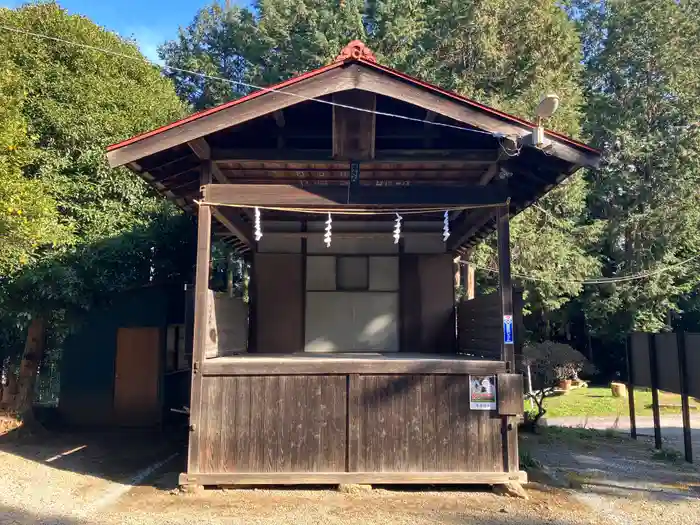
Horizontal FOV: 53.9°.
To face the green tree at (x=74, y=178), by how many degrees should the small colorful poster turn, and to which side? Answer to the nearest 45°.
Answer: approximately 90° to its right

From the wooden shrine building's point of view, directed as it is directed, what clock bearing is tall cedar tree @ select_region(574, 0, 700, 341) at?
The tall cedar tree is roughly at 7 o'clock from the wooden shrine building.

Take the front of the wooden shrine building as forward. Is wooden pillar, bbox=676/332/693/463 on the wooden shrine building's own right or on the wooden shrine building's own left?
on the wooden shrine building's own left

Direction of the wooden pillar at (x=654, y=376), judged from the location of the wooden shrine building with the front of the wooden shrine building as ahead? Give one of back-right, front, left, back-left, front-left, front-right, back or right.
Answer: back-left

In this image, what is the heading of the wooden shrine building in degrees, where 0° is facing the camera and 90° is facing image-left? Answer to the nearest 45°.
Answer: approximately 0°

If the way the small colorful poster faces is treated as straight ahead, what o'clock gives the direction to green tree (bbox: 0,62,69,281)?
The green tree is roughly at 3 o'clock from the small colorful poster.

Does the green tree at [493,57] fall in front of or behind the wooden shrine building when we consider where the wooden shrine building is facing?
behind

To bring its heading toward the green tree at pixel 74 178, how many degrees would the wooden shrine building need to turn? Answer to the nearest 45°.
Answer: approximately 135° to its right

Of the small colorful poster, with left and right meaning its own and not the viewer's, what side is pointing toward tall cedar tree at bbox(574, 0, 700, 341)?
back
